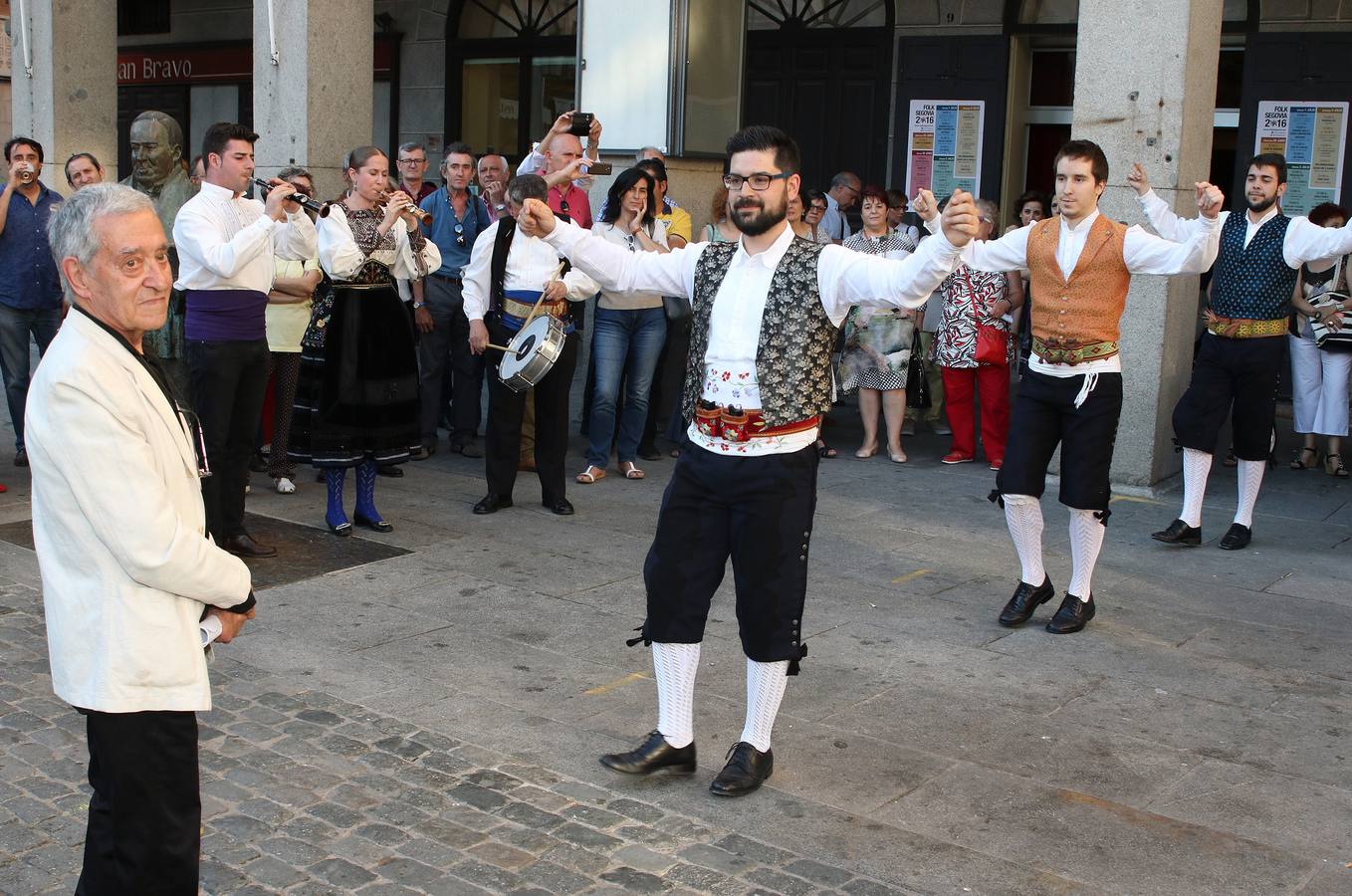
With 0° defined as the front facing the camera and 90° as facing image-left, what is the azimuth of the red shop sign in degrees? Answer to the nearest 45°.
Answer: approximately 0°

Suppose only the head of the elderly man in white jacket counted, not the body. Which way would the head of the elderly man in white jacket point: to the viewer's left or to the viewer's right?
to the viewer's right

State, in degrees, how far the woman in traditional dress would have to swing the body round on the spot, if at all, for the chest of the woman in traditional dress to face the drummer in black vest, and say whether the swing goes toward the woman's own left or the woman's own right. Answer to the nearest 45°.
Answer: approximately 90° to the woman's own left

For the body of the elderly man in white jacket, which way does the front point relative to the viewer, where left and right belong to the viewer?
facing to the right of the viewer

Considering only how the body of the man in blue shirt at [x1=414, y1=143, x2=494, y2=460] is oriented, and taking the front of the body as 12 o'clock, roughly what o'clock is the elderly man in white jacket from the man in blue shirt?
The elderly man in white jacket is roughly at 12 o'clock from the man in blue shirt.

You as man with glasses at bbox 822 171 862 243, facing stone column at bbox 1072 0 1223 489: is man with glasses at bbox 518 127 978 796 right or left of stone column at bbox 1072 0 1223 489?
right

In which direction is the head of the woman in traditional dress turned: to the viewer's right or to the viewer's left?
to the viewer's right

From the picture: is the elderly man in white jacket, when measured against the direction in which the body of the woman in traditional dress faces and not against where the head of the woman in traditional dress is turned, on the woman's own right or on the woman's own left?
on the woman's own right
